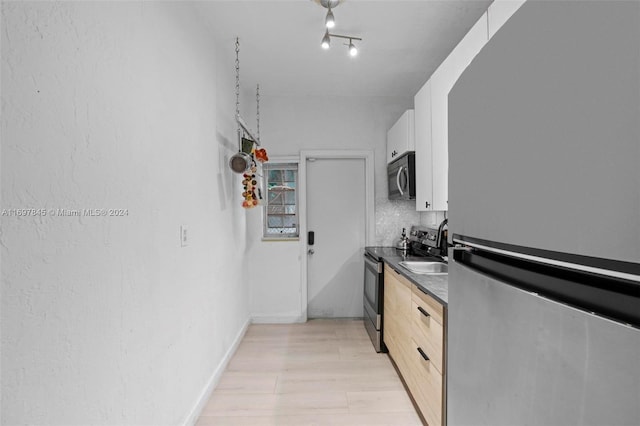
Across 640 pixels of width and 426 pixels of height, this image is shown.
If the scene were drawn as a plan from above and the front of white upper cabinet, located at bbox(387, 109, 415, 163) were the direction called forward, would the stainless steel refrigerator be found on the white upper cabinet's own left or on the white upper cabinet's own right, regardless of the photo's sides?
on the white upper cabinet's own left

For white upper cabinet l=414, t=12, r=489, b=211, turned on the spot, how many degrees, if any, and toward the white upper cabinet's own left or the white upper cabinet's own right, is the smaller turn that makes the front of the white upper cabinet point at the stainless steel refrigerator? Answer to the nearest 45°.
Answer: approximately 90° to the white upper cabinet's own left

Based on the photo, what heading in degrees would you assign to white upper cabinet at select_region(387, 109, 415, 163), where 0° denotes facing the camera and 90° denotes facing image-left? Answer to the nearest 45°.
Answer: approximately 90°

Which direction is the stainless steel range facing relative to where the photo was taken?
to the viewer's left

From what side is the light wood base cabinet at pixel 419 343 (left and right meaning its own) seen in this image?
left

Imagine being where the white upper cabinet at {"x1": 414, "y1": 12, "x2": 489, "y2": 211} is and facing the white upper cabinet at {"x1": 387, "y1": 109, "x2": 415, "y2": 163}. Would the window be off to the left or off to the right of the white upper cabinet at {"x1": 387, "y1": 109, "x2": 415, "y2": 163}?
left

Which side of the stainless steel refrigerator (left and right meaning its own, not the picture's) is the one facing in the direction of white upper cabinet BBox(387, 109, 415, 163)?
right

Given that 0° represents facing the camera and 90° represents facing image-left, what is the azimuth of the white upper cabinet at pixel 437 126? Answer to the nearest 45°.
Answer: approximately 90°
